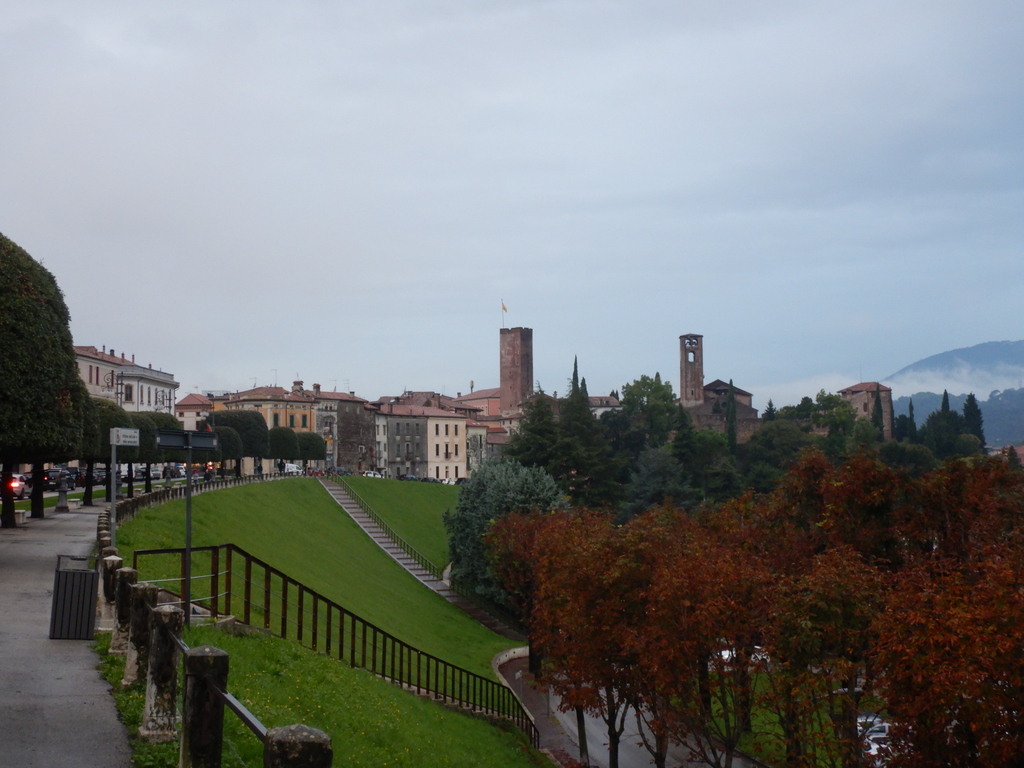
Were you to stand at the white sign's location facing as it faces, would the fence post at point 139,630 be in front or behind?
in front

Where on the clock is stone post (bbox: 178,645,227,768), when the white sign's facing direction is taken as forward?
The stone post is roughly at 12 o'clock from the white sign.

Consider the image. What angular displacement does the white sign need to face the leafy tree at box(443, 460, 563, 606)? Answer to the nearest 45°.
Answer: approximately 135° to its left

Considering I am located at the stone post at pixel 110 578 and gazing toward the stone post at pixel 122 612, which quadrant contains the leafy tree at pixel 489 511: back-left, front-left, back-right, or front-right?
back-left

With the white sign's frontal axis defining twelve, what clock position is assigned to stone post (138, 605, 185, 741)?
The stone post is roughly at 12 o'clock from the white sign.

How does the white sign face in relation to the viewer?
toward the camera

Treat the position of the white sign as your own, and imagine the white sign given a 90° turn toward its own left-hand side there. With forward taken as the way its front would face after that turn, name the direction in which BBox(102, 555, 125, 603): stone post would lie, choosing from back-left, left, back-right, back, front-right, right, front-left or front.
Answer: right

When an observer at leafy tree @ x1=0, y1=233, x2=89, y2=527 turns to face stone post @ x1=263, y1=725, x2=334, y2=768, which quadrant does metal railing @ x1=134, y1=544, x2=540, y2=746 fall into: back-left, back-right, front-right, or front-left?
front-left

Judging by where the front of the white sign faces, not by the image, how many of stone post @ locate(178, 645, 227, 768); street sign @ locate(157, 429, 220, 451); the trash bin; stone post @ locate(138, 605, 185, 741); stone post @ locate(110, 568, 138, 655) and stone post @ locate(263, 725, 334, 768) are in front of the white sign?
6

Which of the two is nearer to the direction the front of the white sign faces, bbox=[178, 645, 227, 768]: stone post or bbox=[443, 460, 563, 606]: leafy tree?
the stone post

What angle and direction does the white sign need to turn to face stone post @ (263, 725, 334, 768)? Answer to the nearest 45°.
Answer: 0° — it already faces it

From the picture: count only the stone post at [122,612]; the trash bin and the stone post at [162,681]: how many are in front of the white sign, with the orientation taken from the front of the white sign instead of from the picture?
3

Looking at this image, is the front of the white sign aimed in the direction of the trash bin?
yes

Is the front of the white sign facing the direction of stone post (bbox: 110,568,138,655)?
yes

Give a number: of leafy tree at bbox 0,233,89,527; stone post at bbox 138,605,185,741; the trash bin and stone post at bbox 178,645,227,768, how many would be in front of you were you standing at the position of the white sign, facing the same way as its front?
3
